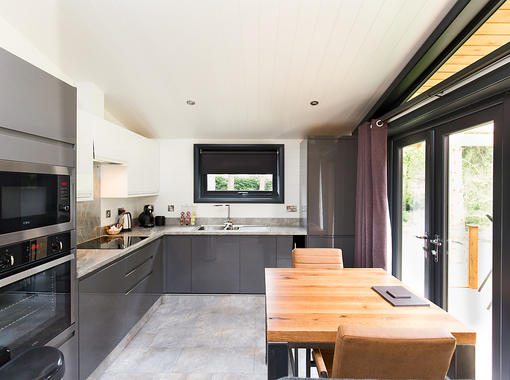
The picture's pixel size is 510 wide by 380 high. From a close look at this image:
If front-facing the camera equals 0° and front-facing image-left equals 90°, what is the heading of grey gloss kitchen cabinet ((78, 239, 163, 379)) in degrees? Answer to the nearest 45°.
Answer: approximately 315°

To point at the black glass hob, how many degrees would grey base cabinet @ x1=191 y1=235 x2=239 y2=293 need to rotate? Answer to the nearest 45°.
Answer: approximately 45° to its right

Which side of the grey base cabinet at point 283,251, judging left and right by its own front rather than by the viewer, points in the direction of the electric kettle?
right

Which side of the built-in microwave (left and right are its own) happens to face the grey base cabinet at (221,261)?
left

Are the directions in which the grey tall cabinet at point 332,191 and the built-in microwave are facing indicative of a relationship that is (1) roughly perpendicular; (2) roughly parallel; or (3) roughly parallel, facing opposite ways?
roughly perpendicular

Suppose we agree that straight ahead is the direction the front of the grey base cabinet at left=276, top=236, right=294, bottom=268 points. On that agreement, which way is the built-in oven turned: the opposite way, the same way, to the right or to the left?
to the left

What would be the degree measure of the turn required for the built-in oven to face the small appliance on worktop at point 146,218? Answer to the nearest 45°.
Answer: approximately 90° to its left

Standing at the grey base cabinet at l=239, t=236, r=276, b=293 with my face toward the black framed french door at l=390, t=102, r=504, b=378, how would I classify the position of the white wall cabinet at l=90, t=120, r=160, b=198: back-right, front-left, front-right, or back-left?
back-right

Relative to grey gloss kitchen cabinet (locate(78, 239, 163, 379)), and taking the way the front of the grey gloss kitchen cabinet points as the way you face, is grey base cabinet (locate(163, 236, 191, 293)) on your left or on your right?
on your left

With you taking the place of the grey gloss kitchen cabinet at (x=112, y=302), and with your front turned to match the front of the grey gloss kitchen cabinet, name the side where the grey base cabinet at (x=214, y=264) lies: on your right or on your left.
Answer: on your left

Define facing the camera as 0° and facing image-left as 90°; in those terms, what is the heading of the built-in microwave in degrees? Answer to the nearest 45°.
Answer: approximately 315°
